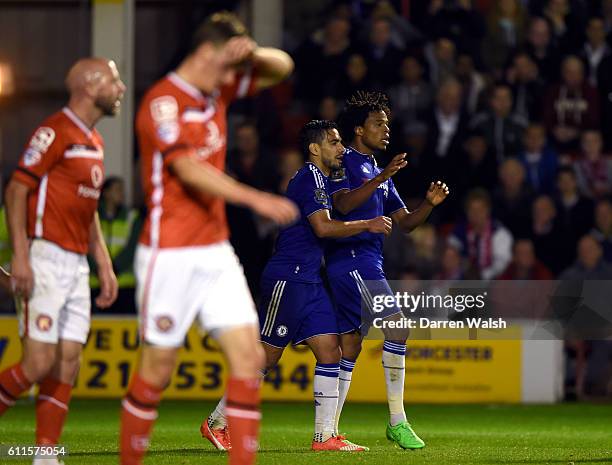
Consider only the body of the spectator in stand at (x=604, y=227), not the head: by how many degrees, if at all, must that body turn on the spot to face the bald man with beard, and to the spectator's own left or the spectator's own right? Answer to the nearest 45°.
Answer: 0° — they already face them

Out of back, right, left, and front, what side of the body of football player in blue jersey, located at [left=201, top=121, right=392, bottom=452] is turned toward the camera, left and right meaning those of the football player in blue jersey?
right

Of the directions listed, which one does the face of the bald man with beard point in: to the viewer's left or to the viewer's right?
to the viewer's right

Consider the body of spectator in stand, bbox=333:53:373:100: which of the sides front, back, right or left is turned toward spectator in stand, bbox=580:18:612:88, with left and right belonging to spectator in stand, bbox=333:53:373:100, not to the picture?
left

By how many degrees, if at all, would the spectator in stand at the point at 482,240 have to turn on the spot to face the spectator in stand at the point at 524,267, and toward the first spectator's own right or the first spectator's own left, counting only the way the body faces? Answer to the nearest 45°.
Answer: approximately 45° to the first spectator's own left
